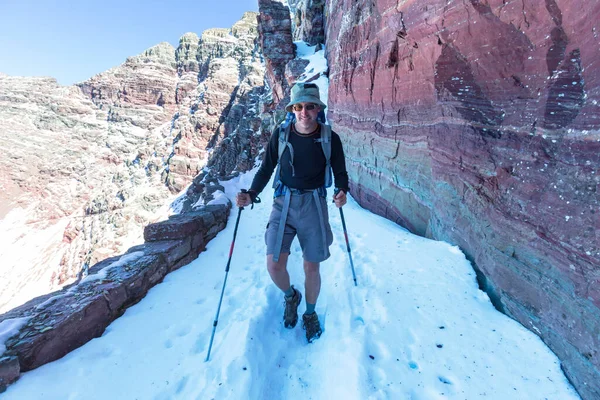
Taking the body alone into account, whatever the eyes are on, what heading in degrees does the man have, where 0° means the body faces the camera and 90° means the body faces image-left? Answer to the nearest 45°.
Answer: approximately 0°
